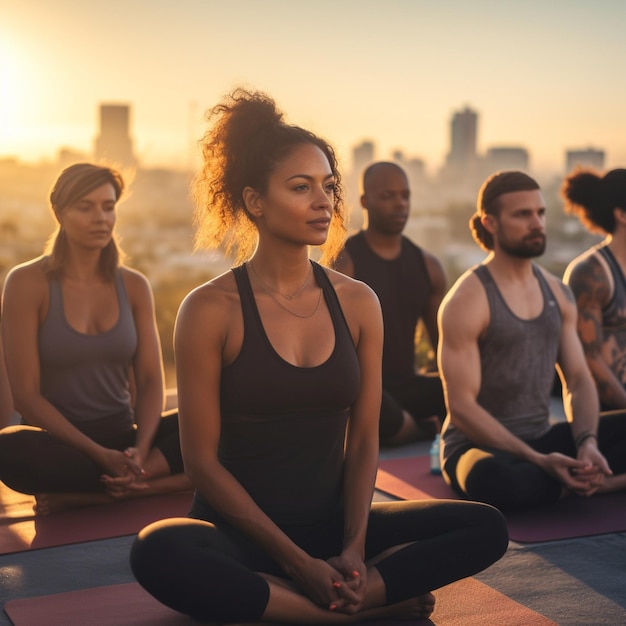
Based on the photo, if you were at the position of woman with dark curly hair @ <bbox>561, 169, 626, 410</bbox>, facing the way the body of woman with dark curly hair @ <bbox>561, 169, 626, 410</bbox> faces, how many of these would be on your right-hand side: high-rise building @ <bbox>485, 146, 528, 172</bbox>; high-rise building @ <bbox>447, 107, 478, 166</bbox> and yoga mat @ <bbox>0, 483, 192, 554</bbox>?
1

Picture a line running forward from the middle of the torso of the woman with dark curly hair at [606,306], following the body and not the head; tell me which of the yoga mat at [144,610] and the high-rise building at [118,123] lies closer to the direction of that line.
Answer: the yoga mat

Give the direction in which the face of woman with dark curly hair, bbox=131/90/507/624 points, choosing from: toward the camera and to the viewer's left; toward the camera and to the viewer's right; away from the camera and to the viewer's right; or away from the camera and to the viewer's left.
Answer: toward the camera and to the viewer's right

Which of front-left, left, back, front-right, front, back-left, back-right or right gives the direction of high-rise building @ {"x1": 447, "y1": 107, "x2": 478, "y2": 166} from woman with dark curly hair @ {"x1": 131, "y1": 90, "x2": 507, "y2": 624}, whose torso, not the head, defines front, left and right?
back-left

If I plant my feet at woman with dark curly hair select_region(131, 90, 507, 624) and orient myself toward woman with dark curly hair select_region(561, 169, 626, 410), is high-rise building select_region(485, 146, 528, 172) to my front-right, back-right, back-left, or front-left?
front-left

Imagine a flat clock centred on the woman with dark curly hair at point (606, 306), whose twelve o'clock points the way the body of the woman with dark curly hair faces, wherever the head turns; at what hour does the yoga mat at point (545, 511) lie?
The yoga mat is roughly at 2 o'clock from the woman with dark curly hair.

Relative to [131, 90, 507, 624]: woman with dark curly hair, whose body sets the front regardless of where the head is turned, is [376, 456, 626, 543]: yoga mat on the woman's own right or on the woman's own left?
on the woman's own left

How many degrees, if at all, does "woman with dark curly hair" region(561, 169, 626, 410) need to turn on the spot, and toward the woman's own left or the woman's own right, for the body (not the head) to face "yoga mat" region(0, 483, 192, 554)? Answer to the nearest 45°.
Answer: approximately 90° to the woman's own right

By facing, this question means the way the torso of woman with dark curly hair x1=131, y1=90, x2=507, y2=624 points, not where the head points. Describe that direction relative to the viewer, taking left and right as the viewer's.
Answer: facing the viewer and to the right of the viewer

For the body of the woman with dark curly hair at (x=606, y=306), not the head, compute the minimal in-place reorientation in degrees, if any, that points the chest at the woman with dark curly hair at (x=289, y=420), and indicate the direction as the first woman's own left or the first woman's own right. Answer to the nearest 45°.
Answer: approximately 45° to the first woman's own right

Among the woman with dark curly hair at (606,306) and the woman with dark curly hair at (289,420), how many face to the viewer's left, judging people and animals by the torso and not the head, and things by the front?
0

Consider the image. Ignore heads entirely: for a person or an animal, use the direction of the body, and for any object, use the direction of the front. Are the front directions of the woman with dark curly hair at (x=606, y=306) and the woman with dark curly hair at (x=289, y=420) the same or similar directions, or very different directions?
same or similar directions

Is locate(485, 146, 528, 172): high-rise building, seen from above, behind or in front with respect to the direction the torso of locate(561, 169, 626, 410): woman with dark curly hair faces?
behind

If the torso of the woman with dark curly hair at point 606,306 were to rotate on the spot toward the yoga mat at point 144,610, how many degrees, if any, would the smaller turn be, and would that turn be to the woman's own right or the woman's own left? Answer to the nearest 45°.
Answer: approximately 90° to the woman's own right

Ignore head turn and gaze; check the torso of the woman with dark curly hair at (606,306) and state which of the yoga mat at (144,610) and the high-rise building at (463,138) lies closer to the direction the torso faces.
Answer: the yoga mat

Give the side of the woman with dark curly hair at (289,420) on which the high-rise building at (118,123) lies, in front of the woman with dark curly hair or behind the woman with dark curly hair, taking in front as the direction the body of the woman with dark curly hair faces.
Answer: behind
